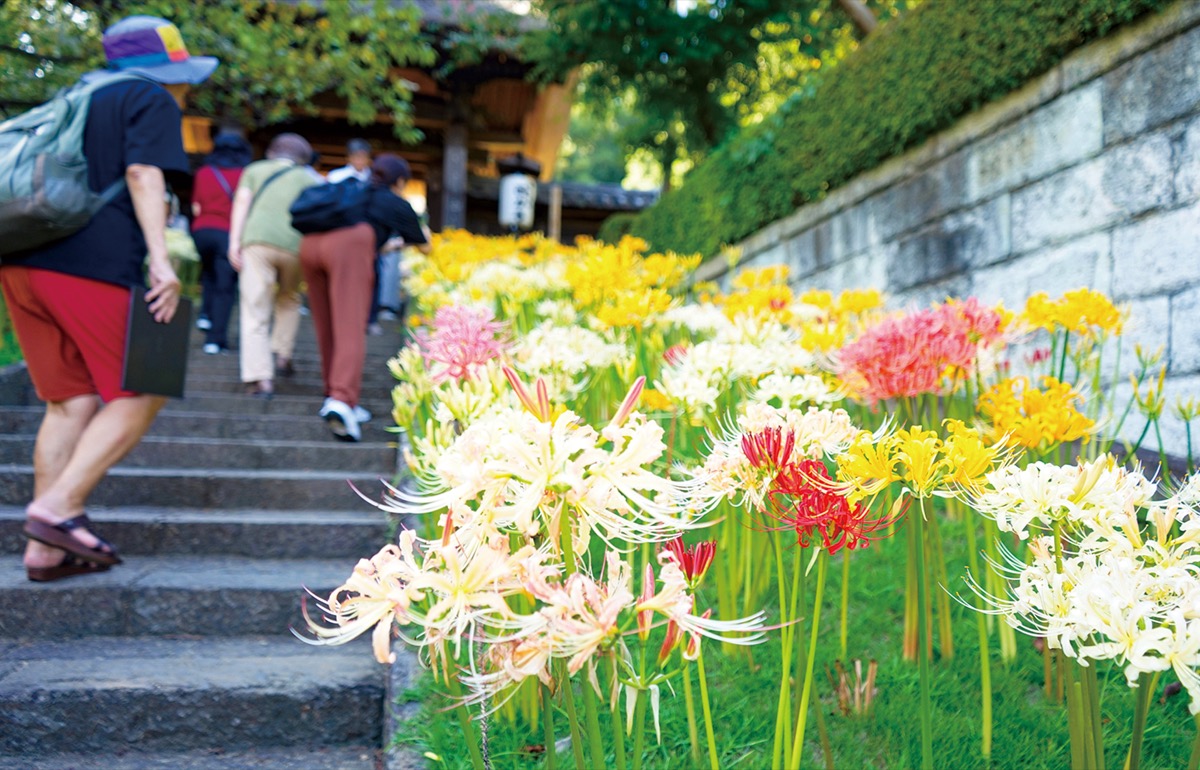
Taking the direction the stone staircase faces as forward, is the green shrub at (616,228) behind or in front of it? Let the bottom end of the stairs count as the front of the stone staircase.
behind

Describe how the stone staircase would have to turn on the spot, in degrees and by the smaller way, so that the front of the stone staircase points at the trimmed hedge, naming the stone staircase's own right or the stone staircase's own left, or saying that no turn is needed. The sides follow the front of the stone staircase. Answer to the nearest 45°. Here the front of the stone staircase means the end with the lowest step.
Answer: approximately 90° to the stone staircase's own left

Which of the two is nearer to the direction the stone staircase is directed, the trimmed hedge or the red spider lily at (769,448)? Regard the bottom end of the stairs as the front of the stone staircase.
the red spider lily

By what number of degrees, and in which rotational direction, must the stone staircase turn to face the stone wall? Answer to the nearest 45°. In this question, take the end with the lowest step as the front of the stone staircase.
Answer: approximately 90° to its left

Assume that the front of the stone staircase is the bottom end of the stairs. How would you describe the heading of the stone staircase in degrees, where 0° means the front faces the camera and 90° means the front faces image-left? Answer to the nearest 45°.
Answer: approximately 0°

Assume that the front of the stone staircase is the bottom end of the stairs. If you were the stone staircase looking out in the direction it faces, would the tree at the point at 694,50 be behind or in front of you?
behind

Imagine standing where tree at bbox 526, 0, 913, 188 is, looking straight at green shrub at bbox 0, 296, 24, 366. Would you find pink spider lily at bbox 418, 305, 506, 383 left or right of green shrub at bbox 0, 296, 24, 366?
left
